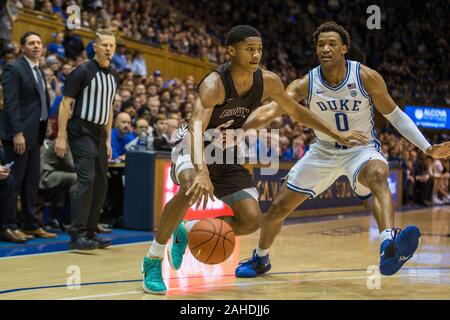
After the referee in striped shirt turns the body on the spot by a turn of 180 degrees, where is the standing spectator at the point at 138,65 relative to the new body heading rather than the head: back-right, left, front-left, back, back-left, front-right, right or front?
front-right

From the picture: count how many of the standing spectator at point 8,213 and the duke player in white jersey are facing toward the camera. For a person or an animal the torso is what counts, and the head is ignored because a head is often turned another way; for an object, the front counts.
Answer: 1

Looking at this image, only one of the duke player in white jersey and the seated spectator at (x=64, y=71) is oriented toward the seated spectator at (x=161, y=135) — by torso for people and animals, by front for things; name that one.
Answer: the seated spectator at (x=64, y=71)

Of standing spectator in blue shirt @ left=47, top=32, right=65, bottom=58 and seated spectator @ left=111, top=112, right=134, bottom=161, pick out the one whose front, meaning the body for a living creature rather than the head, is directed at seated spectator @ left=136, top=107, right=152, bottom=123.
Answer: standing spectator in blue shirt @ left=47, top=32, right=65, bottom=58

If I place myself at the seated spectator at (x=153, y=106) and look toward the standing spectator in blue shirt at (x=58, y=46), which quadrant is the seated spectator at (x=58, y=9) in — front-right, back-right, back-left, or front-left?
front-right

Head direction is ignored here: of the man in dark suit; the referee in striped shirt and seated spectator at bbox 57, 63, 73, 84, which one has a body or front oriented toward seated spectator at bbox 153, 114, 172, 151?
seated spectator at bbox 57, 63, 73, 84

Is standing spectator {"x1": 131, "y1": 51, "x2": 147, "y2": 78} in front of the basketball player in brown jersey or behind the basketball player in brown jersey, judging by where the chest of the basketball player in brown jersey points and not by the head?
behind

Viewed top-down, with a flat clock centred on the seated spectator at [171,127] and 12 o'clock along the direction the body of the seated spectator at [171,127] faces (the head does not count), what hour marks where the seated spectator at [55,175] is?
the seated spectator at [55,175] is roughly at 3 o'clock from the seated spectator at [171,127].

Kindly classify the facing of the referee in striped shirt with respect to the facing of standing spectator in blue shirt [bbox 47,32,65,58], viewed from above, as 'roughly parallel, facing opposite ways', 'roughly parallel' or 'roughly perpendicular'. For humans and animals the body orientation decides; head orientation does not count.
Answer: roughly parallel

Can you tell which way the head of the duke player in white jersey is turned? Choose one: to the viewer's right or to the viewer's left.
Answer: to the viewer's left

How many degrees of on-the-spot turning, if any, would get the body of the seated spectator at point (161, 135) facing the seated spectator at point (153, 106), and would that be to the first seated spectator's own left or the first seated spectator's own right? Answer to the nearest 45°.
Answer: approximately 135° to the first seated spectator's own left

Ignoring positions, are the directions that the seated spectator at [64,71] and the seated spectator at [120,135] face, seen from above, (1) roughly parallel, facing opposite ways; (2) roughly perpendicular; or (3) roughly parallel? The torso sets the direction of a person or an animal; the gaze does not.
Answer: roughly parallel

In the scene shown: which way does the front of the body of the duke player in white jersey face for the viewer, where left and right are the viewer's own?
facing the viewer

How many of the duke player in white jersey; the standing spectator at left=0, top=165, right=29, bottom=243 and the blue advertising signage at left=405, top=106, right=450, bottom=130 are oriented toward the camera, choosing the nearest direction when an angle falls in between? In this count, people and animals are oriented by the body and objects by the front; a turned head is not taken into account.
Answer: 2
